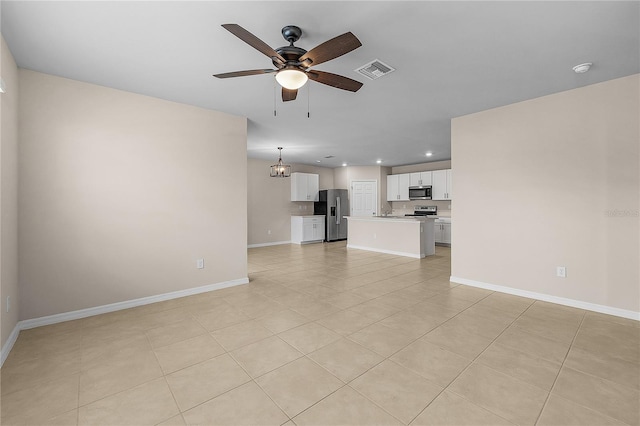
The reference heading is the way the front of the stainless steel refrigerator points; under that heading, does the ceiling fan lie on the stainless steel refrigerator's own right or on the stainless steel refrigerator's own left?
on the stainless steel refrigerator's own right

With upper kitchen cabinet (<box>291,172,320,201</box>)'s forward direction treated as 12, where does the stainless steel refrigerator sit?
The stainless steel refrigerator is roughly at 10 o'clock from the upper kitchen cabinet.

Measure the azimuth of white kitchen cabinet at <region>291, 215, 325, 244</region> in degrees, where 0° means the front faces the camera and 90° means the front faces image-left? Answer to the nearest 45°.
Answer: approximately 315°

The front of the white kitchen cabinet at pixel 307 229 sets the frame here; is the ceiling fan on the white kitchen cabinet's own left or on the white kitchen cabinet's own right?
on the white kitchen cabinet's own right

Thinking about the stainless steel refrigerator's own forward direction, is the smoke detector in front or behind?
in front

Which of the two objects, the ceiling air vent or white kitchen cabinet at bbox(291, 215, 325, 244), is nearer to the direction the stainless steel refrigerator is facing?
the ceiling air vent

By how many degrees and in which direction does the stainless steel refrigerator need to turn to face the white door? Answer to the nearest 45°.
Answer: approximately 90° to its left

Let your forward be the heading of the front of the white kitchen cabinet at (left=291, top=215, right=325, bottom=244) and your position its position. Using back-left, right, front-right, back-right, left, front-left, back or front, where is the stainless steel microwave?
front-left

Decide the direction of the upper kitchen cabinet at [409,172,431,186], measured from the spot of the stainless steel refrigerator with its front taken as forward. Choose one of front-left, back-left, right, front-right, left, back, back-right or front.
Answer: front-left

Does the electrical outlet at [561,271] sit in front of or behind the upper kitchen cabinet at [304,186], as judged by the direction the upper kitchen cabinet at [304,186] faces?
in front

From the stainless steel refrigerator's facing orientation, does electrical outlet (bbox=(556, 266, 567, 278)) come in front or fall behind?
in front

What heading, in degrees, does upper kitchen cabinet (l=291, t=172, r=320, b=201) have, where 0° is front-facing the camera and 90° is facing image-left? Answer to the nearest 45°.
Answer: approximately 315°
